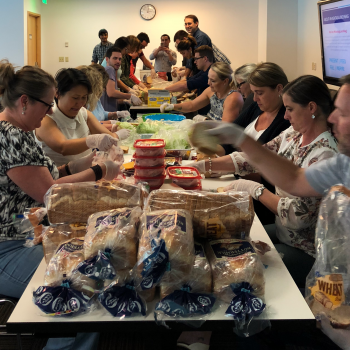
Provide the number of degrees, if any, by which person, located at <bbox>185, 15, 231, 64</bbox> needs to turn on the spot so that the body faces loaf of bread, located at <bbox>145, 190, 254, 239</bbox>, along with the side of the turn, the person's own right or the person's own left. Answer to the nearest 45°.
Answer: approximately 45° to the person's own left

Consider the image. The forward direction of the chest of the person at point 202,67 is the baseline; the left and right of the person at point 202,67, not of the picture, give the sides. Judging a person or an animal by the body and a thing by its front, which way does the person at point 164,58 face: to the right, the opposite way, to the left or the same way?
to the left

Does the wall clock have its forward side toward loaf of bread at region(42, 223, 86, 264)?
yes

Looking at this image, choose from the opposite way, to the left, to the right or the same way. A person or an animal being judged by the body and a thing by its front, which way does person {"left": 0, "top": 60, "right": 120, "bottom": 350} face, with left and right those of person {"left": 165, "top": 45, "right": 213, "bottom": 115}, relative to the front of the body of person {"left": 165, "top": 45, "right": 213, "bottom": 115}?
the opposite way

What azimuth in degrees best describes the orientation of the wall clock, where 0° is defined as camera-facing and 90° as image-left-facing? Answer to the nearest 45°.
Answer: approximately 0°

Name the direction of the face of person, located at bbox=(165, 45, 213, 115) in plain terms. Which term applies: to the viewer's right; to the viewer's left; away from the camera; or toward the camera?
to the viewer's left

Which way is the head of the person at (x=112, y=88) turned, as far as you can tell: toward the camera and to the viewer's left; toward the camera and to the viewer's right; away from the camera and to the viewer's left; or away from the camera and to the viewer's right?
toward the camera and to the viewer's right

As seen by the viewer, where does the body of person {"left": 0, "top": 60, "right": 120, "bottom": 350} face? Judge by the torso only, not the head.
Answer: to the viewer's right

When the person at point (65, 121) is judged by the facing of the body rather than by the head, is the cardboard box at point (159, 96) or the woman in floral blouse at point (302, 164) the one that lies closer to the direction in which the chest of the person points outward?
the woman in floral blouse

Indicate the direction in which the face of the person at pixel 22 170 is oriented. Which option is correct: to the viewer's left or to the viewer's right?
to the viewer's right

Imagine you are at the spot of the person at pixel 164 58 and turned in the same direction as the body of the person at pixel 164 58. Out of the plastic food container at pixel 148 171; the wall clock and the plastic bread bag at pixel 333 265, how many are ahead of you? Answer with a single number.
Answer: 2

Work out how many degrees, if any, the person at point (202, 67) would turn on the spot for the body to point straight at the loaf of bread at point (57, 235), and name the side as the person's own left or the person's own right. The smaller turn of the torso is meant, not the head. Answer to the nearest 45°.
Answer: approximately 90° to the person's own left
